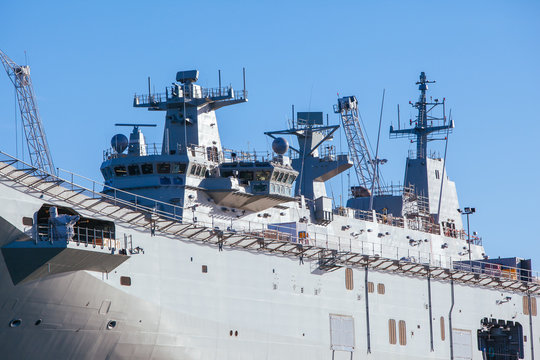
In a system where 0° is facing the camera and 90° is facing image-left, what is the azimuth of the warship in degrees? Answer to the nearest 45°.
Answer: approximately 45°
